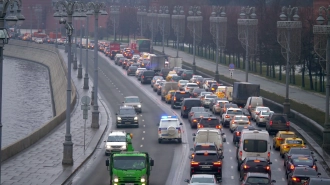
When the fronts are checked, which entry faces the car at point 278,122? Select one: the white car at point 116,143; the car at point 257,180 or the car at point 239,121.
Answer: the car at point 257,180

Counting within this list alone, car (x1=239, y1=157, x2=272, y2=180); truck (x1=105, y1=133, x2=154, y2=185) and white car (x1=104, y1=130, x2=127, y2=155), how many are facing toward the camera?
2

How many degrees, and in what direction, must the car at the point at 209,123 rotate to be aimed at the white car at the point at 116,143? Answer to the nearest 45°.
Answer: approximately 135° to its left

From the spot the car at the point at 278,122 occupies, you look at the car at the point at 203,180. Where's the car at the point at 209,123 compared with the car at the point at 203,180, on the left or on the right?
right

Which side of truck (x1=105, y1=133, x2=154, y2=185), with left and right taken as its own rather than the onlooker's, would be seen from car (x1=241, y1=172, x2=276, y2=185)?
left

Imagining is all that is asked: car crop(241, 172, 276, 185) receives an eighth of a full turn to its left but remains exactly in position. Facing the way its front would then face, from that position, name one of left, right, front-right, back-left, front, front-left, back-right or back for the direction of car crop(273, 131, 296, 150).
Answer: front-right

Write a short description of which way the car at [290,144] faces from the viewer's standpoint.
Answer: facing away from the viewer

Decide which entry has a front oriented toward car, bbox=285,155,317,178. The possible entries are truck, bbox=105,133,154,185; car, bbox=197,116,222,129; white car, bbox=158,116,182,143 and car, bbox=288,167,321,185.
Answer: car, bbox=288,167,321,185

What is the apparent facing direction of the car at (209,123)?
away from the camera

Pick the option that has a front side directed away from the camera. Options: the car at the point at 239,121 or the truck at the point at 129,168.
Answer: the car

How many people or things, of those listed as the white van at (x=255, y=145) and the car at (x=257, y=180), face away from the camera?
2

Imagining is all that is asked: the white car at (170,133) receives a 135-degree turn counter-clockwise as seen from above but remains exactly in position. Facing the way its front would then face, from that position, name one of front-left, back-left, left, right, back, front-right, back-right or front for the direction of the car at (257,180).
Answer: front-left

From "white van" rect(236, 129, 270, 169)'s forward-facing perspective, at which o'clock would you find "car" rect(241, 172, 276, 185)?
The car is roughly at 6 o'clock from the white van.

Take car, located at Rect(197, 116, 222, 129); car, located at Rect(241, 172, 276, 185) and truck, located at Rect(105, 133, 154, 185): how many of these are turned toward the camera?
1

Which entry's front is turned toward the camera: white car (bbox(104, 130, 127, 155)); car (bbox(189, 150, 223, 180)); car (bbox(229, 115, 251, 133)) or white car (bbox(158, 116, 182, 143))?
white car (bbox(104, 130, 127, 155))

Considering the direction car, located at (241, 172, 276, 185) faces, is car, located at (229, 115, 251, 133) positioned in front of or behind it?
in front

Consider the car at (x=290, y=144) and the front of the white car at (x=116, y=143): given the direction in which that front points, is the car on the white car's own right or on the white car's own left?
on the white car's own left

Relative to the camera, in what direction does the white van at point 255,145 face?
facing away from the viewer

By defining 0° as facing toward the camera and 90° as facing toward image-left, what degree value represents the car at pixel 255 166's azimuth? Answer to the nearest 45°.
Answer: approximately 180°
